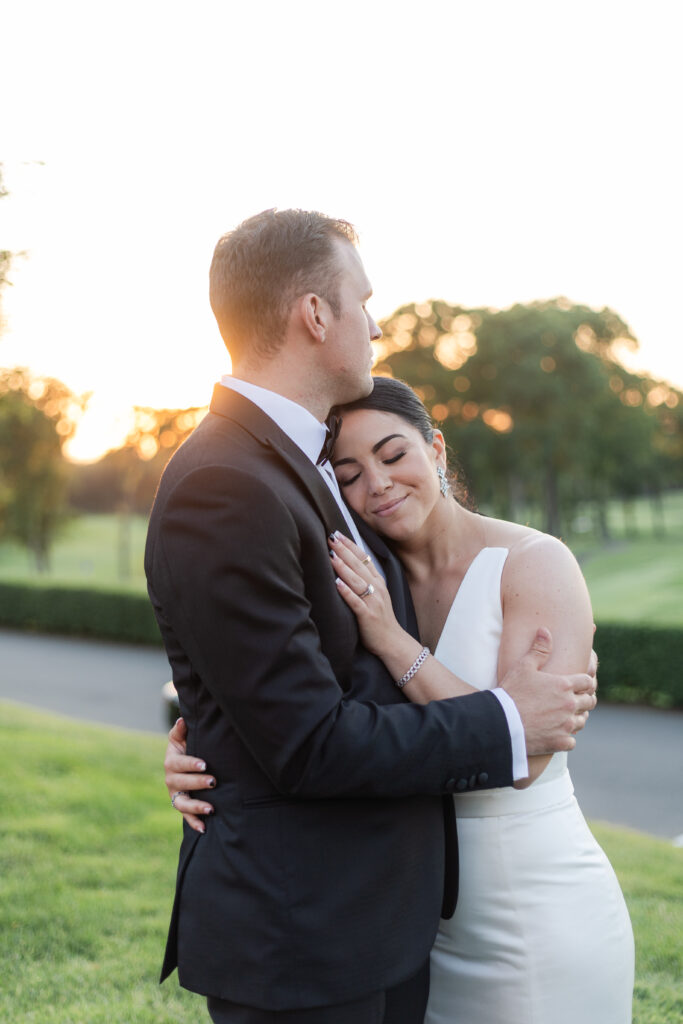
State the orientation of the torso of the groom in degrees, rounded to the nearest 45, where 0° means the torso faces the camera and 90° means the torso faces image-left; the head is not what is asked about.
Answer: approximately 270°

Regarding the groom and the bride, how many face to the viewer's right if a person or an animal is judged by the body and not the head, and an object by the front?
1

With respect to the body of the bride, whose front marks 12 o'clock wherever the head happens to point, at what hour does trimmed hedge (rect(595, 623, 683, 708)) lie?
The trimmed hedge is roughly at 5 o'clock from the bride.

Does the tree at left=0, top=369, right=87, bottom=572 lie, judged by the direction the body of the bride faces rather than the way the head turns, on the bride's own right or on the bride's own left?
on the bride's own right

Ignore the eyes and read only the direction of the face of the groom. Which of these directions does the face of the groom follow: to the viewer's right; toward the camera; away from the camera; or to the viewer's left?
to the viewer's right

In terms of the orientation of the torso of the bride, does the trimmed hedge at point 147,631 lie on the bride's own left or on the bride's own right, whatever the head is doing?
on the bride's own right

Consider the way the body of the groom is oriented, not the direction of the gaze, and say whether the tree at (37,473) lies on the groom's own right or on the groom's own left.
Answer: on the groom's own left
